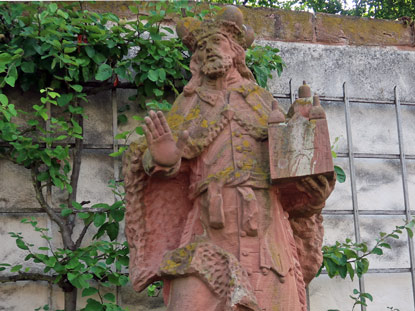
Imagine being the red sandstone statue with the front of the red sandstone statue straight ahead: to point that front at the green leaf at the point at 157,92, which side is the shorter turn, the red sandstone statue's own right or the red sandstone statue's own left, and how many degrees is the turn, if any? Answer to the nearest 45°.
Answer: approximately 180°

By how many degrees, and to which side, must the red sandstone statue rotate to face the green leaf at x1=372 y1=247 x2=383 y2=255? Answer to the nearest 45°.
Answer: approximately 135° to its left

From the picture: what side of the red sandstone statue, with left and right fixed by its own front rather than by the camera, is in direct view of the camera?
front

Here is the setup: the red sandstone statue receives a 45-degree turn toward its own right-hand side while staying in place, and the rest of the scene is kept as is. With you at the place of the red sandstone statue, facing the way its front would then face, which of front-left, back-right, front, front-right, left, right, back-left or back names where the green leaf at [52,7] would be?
right

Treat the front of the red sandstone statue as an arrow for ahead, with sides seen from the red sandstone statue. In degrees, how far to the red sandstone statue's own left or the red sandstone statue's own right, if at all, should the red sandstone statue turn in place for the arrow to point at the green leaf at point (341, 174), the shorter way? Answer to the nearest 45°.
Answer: approximately 135° to the red sandstone statue's own left

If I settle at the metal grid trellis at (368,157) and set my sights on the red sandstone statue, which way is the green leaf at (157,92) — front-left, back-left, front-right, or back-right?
front-right
